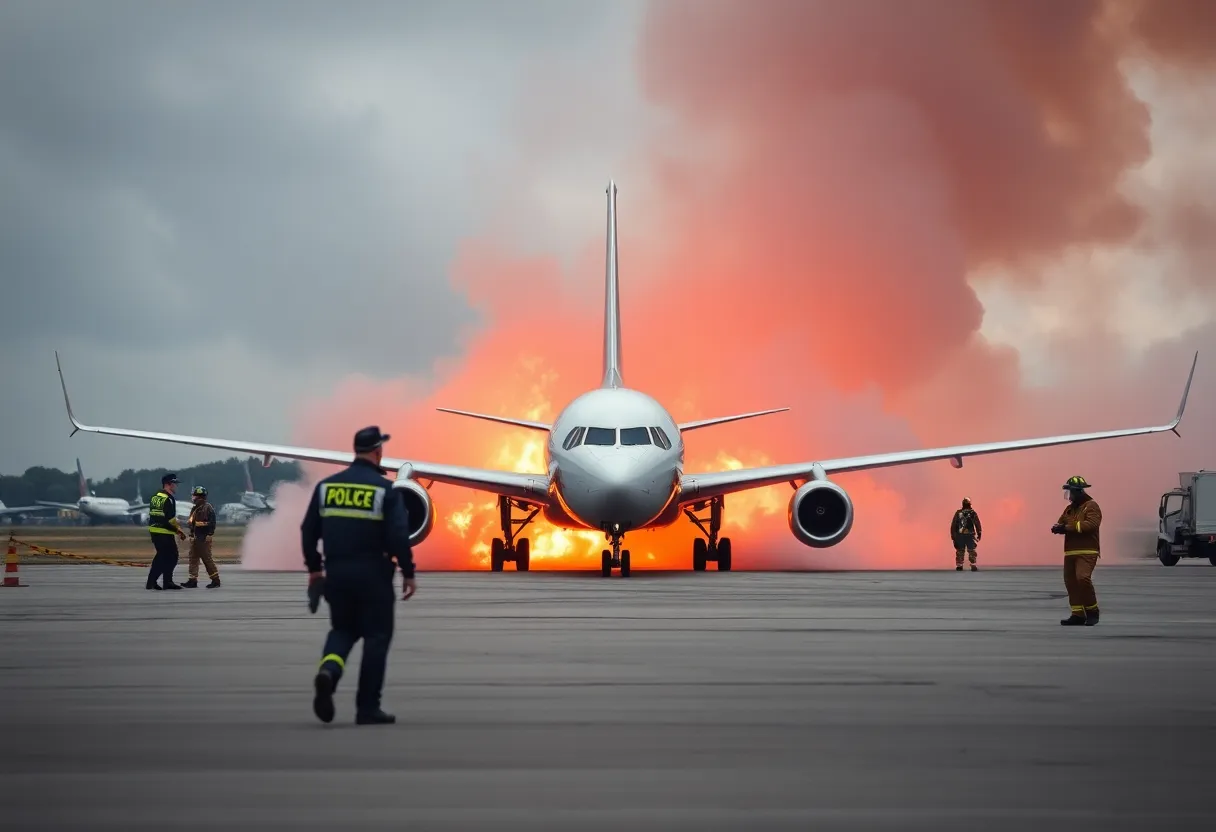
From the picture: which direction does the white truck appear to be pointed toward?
to the viewer's left

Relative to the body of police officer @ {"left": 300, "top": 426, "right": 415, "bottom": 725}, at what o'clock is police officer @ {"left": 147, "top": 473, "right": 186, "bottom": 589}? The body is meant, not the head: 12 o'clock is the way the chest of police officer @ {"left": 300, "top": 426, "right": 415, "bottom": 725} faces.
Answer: police officer @ {"left": 147, "top": 473, "right": 186, "bottom": 589} is roughly at 10 o'clock from police officer @ {"left": 300, "top": 426, "right": 415, "bottom": 725}.

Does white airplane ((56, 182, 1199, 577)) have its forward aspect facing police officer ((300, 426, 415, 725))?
yes

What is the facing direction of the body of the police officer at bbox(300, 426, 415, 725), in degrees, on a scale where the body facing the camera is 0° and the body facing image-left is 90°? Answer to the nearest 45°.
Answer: approximately 225°

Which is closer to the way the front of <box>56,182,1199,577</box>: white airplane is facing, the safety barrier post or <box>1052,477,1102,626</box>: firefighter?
the firefighter

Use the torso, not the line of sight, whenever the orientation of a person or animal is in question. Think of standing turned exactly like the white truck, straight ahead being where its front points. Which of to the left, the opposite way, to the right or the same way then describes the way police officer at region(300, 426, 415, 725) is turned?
to the right
